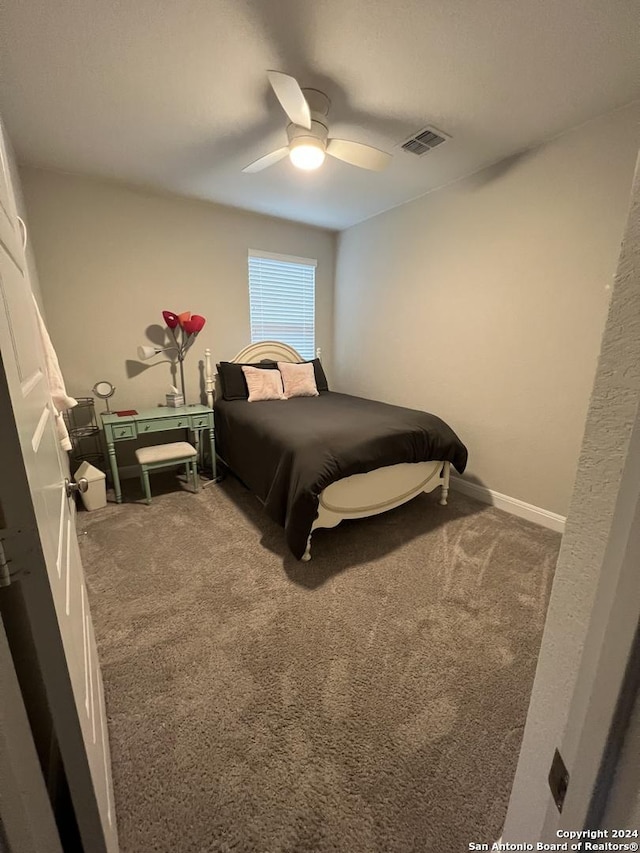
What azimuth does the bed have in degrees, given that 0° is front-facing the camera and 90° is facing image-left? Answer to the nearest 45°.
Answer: approximately 315°

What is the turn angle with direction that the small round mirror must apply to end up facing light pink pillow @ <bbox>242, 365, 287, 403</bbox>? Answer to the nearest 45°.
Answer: approximately 90° to its left

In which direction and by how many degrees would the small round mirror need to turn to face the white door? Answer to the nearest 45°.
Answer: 0° — it already faces it

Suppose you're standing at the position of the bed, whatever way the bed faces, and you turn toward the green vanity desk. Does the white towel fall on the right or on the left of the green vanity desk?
left

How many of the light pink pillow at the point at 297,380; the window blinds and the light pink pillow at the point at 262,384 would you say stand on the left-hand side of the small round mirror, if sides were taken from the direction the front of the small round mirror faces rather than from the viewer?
3
